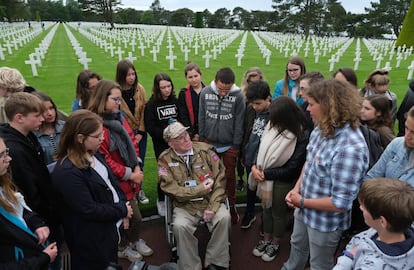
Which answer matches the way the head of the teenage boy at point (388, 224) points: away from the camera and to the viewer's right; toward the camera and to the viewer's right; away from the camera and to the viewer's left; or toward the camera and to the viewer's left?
away from the camera and to the viewer's left

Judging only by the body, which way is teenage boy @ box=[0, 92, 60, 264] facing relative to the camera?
to the viewer's right

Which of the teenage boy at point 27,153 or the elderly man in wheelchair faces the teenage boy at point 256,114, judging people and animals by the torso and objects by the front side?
the teenage boy at point 27,153

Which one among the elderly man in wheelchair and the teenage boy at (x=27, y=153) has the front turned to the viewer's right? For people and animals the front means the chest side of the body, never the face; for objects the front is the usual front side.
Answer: the teenage boy

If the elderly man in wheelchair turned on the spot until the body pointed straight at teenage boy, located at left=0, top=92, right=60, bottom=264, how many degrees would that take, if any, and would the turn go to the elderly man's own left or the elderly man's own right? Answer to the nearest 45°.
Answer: approximately 45° to the elderly man's own right

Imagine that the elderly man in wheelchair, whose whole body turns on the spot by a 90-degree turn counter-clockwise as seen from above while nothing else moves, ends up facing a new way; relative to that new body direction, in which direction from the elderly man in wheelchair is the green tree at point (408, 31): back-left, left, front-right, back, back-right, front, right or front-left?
front-left

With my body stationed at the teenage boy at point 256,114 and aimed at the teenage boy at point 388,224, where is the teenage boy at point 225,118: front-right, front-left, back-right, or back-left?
back-right

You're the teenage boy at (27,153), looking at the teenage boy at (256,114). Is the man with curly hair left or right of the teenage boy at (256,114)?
right

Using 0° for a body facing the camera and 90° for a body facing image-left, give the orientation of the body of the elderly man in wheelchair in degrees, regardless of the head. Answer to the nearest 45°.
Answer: approximately 0°

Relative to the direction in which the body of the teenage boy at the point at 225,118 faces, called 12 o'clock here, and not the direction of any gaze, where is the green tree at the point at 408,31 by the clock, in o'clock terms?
The green tree is roughly at 7 o'clock from the teenage boy.

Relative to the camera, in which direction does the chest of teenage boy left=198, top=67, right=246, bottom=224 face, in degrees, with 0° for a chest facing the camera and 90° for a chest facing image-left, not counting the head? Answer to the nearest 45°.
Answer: approximately 0°

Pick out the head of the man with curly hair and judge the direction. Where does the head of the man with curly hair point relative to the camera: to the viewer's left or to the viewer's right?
to the viewer's left

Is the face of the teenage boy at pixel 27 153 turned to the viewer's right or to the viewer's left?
to the viewer's right
